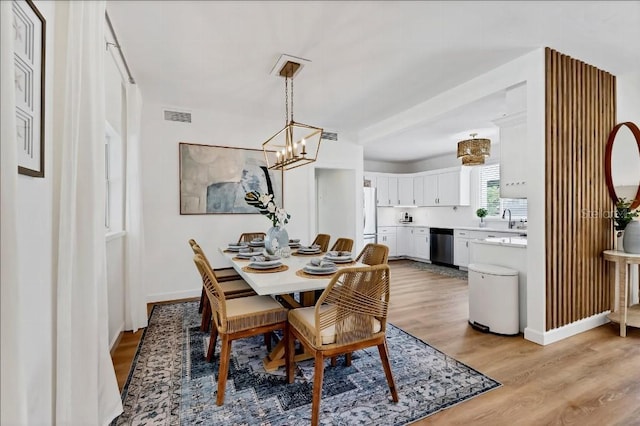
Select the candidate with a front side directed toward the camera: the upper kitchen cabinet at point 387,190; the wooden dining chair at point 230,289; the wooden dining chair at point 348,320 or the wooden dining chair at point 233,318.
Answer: the upper kitchen cabinet

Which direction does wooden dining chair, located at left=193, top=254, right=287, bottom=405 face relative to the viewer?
to the viewer's right

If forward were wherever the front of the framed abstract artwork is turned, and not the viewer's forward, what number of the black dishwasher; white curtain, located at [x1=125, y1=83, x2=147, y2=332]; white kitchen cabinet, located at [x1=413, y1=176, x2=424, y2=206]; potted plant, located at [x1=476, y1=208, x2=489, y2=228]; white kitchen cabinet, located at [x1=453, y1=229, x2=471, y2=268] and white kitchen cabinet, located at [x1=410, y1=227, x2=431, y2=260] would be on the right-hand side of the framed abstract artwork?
1

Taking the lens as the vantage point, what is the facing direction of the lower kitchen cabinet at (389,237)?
facing the viewer

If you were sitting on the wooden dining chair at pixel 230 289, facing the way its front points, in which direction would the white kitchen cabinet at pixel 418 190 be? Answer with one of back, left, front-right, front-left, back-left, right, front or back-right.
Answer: front-left

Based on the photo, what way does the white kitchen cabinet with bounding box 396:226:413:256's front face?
toward the camera

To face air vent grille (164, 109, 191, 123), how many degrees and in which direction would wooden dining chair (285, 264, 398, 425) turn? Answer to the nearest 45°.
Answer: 0° — it already faces it

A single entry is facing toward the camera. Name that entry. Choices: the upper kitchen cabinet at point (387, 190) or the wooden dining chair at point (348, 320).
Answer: the upper kitchen cabinet

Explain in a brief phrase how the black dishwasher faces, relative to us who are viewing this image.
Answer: facing the viewer and to the left of the viewer

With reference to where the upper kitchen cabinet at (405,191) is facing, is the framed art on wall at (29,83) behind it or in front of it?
in front

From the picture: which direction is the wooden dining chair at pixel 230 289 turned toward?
to the viewer's right

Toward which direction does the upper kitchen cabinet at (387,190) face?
toward the camera

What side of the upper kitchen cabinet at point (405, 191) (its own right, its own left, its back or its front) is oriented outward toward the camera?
front
